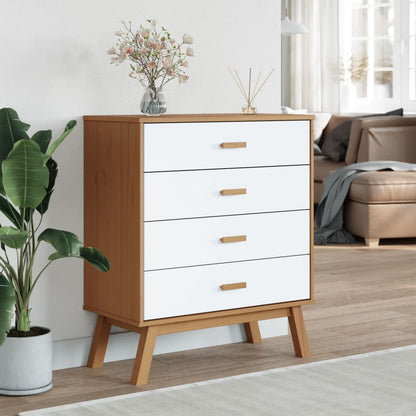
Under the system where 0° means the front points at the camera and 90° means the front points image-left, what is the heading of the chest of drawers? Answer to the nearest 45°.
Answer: approximately 315°

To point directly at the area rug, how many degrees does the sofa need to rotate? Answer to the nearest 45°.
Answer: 0° — it already faces it

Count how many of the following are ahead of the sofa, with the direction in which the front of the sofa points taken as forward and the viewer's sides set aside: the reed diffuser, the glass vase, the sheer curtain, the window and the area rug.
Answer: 3

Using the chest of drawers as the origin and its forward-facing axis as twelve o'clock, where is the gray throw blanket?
The gray throw blanket is roughly at 8 o'clock from the chest of drawers.

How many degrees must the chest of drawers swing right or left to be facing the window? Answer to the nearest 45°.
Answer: approximately 135° to its left

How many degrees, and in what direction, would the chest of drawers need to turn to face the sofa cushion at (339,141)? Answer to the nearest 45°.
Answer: approximately 135° to its left

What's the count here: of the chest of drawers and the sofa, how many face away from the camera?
0

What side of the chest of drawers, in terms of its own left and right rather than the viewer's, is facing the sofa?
left

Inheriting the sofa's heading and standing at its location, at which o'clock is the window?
The window is roughly at 6 o'clock from the sofa.

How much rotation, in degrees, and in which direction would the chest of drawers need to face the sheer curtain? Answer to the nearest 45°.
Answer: approximately 135° to its left

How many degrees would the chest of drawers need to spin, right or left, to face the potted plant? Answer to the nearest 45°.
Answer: approximately 90° to its right

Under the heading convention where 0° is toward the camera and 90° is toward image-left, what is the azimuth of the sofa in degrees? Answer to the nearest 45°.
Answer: approximately 0°

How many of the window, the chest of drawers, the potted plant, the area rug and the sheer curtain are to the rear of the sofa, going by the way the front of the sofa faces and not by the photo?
2

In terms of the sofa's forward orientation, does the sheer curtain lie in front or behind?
behind
